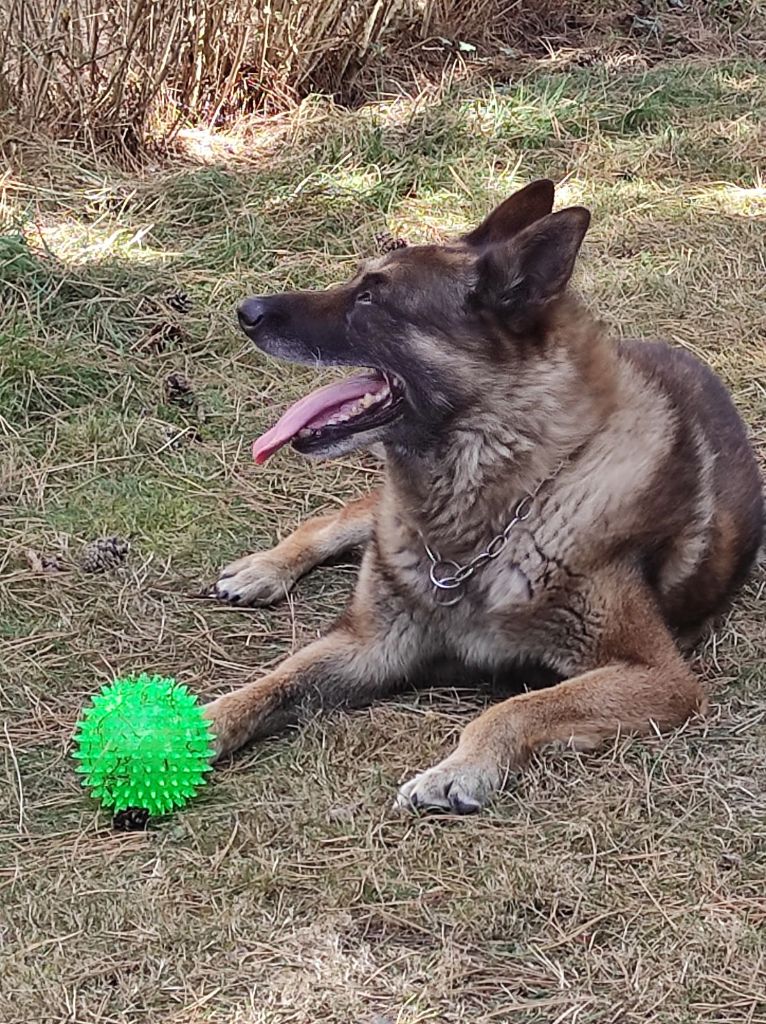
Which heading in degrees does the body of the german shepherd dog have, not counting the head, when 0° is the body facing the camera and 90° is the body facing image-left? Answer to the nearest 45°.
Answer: approximately 45°

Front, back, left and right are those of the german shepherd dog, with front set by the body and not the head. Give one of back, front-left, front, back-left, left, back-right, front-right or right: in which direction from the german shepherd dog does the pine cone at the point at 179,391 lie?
right

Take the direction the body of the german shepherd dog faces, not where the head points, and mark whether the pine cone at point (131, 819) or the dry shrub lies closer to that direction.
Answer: the pine cone

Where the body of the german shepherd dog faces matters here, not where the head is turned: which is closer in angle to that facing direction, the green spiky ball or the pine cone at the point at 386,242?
the green spiky ball

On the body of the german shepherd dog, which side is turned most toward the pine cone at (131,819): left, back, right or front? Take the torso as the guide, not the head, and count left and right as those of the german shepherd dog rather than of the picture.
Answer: front

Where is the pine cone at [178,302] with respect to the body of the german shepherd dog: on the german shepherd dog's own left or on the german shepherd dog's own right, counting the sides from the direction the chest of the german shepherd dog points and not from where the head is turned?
on the german shepherd dog's own right

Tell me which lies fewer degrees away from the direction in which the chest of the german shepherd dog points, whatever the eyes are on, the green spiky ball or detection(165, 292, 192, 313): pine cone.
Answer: the green spiky ball

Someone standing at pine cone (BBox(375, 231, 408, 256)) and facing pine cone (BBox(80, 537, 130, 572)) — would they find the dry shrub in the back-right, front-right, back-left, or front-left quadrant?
back-right

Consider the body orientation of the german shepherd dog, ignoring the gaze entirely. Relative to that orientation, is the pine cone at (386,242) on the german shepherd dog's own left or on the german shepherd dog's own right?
on the german shepherd dog's own right

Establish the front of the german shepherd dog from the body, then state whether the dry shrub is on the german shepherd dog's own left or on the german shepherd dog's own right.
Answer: on the german shepherd dog's own right

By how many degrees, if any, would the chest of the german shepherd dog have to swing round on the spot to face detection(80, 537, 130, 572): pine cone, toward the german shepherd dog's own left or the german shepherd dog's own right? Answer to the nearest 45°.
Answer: approximately 45° to the german shepherd dog's own right
